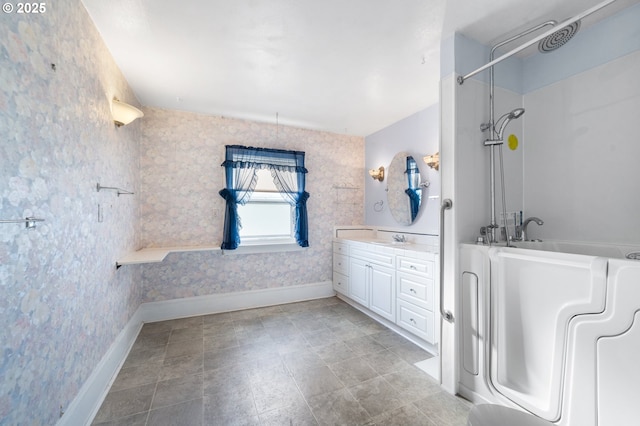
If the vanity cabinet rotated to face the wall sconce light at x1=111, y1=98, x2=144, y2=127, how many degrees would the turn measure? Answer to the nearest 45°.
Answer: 0° — it already faces it

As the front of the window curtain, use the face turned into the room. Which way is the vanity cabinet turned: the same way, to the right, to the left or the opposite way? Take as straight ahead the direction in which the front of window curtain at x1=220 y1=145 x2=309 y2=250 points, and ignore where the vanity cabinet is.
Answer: to the right

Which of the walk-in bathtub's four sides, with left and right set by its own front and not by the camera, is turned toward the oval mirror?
right

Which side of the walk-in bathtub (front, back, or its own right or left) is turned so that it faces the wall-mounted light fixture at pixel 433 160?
right

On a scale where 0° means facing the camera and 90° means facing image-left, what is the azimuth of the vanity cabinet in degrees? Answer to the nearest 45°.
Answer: approximately 45°

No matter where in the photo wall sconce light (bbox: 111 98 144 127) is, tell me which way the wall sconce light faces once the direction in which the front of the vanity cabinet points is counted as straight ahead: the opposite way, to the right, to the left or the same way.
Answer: the opposite way

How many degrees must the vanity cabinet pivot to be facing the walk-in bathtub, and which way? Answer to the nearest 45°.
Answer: approximately 90° to its left

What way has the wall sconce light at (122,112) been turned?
to the viewer's right

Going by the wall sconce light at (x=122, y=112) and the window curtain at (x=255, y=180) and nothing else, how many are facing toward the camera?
1

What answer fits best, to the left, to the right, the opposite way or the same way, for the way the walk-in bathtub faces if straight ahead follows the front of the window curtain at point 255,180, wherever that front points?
to the right
